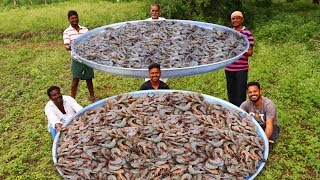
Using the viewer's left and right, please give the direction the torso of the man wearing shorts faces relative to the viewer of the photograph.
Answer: facing the viewer and to the right of the viewer

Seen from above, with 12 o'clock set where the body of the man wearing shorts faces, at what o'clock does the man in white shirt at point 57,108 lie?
The man in white shirt is roughly at 2 o'clock from the man wearing shorts.

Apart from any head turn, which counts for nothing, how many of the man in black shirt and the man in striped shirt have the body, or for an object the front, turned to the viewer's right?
0

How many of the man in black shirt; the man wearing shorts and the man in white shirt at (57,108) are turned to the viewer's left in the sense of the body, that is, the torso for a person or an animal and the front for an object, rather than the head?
0

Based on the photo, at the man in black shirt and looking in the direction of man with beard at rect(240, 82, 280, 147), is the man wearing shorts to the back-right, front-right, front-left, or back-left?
back-left

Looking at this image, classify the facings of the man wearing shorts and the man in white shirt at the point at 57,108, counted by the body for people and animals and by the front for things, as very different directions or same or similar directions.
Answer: same or similar directions

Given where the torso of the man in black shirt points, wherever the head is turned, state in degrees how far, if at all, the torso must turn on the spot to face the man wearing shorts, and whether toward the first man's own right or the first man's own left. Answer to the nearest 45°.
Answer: approximately 135° to the first man's own right

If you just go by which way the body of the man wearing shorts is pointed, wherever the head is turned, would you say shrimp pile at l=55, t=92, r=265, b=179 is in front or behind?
in front

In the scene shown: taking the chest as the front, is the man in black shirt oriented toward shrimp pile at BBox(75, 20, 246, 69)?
no

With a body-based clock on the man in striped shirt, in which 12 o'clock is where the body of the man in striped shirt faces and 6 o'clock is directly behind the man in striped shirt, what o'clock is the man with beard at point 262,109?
The man with beard is roughly at 10 o'clock from the man in striped shirt.

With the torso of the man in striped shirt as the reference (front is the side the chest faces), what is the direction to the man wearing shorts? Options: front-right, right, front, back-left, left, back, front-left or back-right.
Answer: front-right

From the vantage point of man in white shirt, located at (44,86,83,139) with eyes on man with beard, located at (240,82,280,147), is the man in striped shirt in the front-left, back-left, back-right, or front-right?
front-left

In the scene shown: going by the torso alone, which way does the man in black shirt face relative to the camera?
toward the camera

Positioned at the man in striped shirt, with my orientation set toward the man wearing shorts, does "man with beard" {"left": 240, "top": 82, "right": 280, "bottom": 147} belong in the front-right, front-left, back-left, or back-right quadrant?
back-left

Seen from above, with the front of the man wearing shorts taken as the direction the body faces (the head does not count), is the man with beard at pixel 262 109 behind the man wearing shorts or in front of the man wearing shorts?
in front
